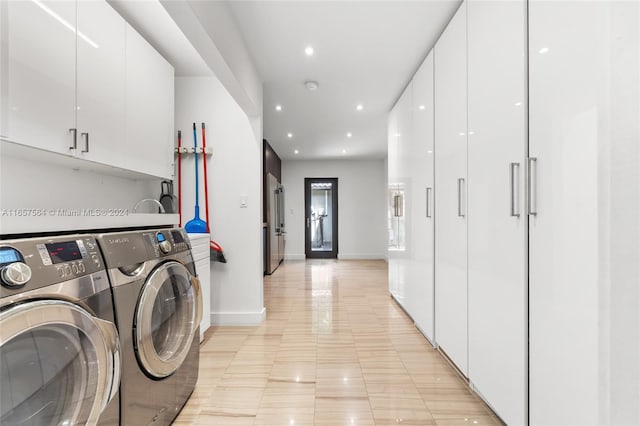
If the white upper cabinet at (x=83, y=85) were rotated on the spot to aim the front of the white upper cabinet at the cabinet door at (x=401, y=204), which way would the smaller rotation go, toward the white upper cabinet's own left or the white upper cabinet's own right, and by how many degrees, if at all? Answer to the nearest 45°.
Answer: approximately 45° to the white upper cabinet's own left

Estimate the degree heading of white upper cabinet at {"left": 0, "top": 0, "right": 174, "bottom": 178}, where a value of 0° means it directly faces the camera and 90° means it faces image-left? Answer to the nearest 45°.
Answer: approximately 315°

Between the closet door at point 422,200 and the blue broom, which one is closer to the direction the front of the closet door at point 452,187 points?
the blue broom

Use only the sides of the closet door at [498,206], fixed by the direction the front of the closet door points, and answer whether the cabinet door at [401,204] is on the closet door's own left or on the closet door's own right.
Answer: on the closet door's own right

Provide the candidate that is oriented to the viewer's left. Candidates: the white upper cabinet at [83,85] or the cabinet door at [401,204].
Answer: the cabinet door

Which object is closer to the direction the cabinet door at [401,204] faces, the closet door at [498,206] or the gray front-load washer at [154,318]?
the gray front-load washer

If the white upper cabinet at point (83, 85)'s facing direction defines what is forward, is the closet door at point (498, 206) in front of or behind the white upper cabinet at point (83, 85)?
in front

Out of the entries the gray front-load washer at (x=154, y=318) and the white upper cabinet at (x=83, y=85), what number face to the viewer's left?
0

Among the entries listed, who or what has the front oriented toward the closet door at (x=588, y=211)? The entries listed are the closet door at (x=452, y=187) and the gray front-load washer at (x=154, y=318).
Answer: the gray front-load washer

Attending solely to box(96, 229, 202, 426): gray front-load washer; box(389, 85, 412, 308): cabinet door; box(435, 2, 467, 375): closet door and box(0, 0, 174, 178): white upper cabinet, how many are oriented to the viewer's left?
2

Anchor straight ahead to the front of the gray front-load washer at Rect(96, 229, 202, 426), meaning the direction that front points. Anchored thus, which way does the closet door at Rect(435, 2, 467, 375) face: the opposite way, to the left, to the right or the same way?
the opposite way

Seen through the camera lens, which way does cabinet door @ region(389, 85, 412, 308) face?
facing to the left of the viewer

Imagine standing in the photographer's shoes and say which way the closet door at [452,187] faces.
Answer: facing to the left of the viewer

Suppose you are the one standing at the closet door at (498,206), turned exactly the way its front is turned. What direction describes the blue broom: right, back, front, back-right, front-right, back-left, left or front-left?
front-right

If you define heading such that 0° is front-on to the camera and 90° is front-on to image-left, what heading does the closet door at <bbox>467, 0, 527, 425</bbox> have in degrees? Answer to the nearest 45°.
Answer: approximately 45°
